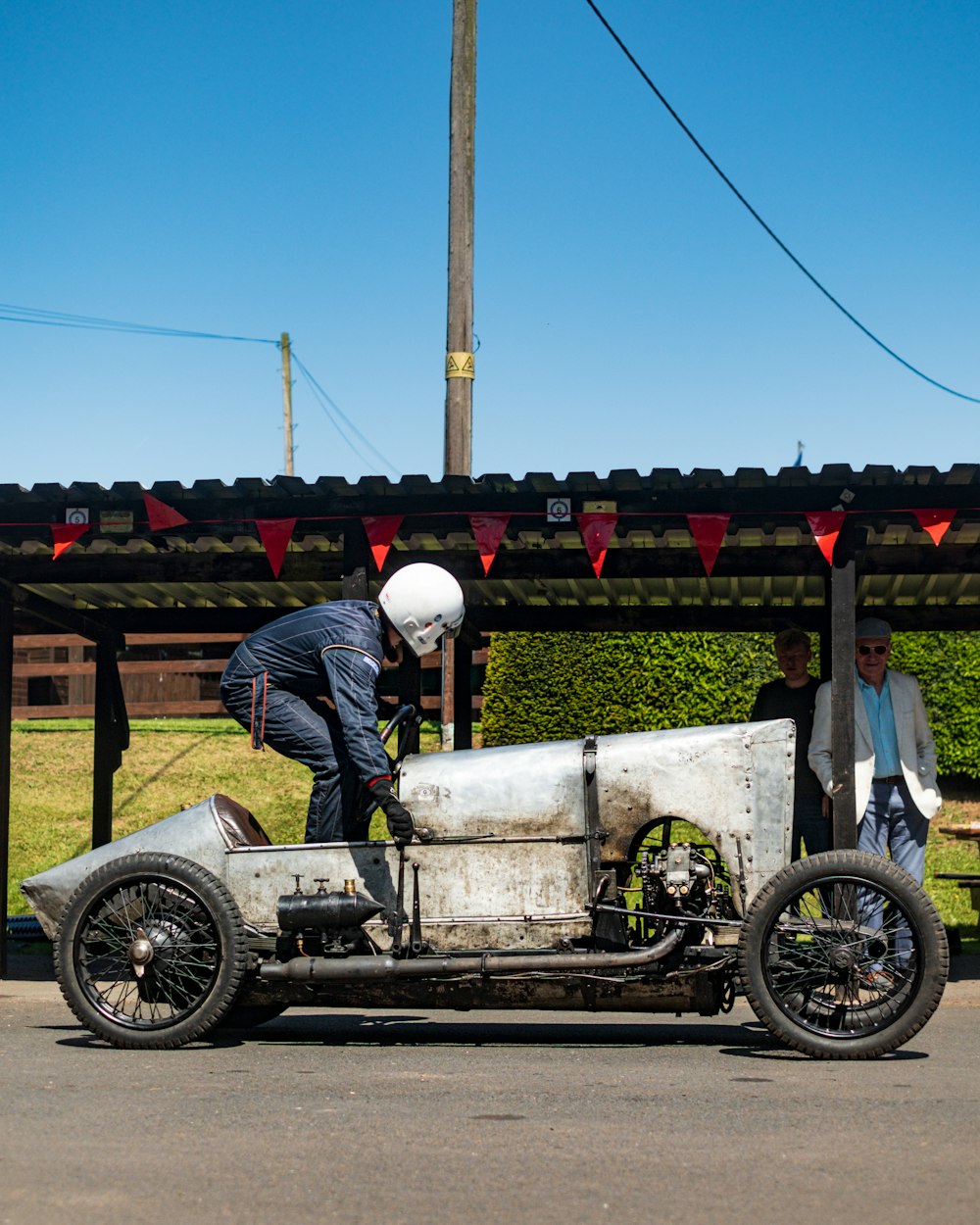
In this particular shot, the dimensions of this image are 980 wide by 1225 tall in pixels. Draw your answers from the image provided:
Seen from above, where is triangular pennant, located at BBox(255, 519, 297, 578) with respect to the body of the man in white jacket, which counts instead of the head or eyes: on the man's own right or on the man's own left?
on the man's own right

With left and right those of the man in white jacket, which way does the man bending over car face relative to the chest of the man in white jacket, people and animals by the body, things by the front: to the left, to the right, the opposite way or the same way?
to the left

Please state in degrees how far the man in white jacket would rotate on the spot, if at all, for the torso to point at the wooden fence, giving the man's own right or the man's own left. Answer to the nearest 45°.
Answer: approximately 135° to the man's own right

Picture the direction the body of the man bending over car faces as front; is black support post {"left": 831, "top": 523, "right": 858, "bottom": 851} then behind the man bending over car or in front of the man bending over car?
in front

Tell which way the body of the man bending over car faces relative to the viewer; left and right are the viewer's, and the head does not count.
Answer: facing to the right of the viewer

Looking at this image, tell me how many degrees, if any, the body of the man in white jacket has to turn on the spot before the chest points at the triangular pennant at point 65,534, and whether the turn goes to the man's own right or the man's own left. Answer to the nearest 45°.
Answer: approximately 90° to the man's own right

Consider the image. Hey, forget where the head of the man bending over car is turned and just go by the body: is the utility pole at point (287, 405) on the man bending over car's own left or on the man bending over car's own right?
on the man bending over car's own left

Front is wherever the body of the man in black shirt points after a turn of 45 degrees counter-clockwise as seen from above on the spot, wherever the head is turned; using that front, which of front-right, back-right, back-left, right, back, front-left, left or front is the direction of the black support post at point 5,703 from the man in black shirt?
back-right

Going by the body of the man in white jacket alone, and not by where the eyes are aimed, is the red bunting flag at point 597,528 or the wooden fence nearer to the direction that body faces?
the red bunting flag

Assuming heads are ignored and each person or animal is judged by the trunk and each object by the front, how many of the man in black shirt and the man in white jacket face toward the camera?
2

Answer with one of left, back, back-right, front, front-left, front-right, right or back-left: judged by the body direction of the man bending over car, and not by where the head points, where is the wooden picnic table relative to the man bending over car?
front-left

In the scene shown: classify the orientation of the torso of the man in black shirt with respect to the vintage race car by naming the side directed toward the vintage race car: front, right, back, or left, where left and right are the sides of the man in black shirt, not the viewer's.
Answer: front

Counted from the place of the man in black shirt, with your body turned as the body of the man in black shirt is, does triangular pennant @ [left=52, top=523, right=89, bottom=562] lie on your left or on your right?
on your right

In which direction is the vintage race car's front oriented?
to the viewer's right

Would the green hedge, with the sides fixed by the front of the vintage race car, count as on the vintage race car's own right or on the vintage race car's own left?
on the vintage race car's own left
